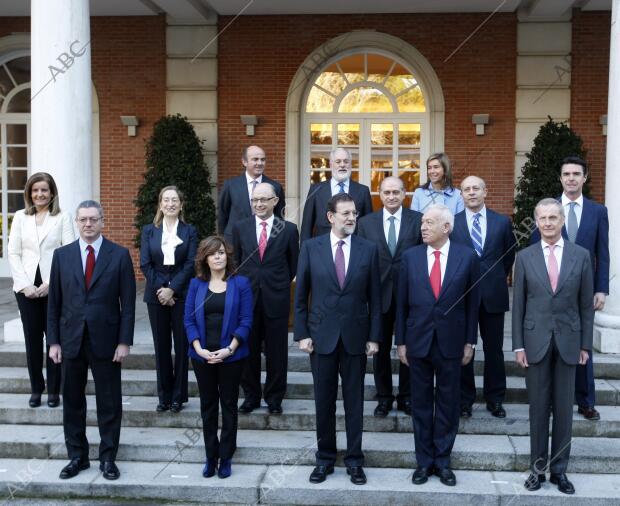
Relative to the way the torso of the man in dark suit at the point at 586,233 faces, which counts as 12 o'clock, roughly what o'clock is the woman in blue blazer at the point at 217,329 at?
The woman in blue blazer is roughly at 2 o'clock from the man in dark suit.

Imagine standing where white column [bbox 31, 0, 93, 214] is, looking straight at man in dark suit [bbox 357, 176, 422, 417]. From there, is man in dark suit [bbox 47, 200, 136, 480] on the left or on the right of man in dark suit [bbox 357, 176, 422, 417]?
right

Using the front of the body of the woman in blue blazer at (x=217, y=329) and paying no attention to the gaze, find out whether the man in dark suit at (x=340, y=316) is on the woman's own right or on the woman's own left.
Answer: on the woman's own left

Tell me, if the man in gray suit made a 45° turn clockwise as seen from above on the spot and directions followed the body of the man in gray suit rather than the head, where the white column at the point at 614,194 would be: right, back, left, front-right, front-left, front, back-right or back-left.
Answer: back-right

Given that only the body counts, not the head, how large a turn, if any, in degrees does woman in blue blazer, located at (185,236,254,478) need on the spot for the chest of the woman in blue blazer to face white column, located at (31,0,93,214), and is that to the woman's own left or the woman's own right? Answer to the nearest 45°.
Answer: approximately 135° to the woman's own right

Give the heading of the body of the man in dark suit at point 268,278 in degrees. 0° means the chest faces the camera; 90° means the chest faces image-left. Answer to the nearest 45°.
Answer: approximately 0°

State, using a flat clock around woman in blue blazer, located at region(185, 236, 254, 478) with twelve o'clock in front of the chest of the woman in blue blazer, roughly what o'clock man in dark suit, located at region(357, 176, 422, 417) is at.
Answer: The man in dark suit is roughly at 8 o'clock from the woman in blue blazer.

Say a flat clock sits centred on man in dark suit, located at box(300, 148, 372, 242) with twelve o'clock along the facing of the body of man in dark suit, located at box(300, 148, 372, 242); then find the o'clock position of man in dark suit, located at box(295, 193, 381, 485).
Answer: man in dark suit, located at box(295, 193, 381, 485) is roughly at 12 o'clock from man in dark suit, located at box(300, 148, 372, 242).
